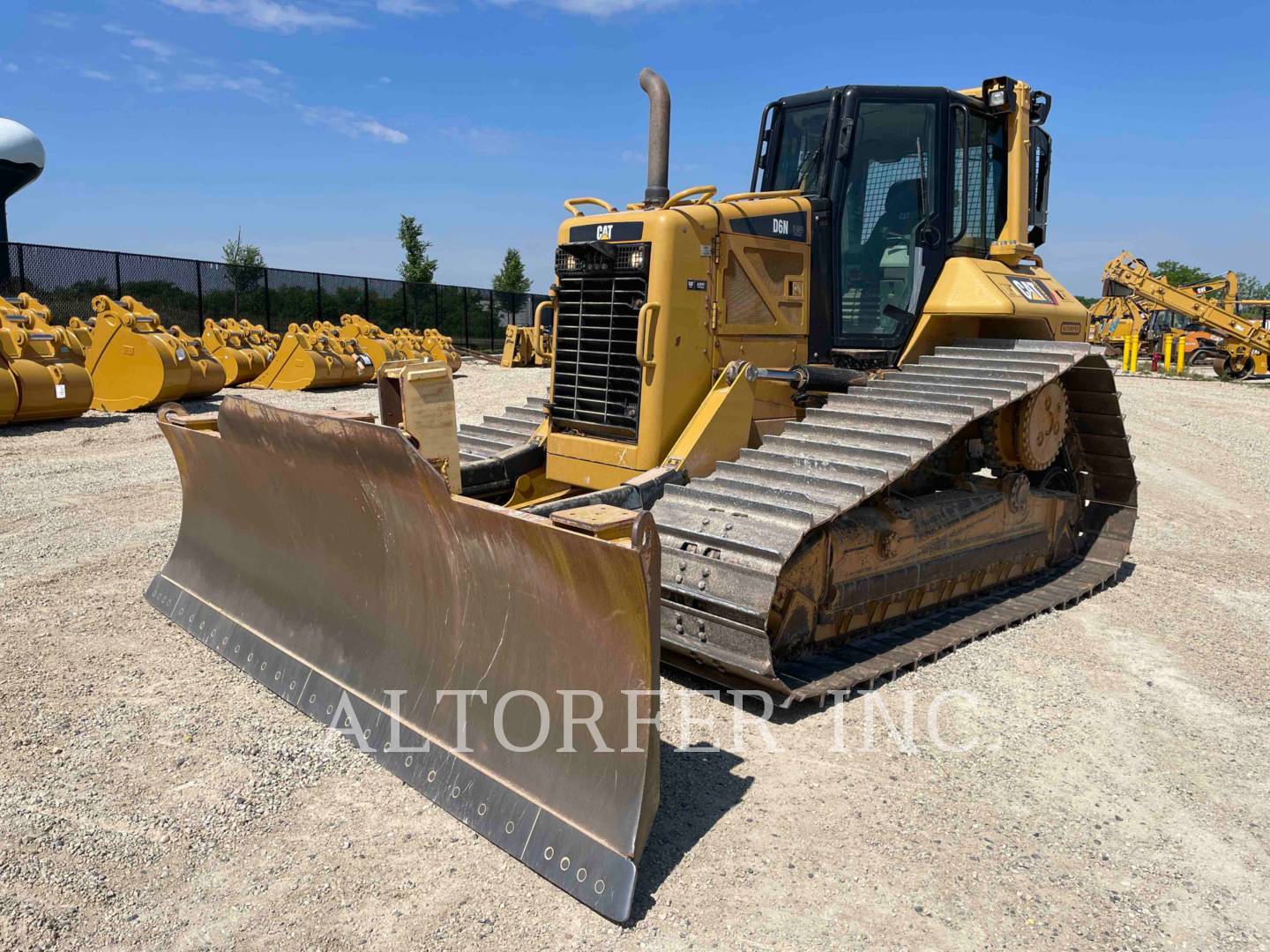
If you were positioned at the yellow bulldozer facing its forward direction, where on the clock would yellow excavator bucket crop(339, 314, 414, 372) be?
The yellow excavator bucket is roughly at 4 o'clock from the yellow bulldozer.

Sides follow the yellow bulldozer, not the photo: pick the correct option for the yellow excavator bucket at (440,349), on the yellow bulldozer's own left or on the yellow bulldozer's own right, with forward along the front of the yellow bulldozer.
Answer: on the yellow bulldozer's own right

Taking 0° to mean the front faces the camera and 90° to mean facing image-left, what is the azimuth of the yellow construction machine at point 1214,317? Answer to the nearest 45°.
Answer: approximately 90°

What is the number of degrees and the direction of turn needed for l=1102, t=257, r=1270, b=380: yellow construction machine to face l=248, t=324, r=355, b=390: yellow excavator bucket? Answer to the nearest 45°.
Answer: approximately 45° to its left

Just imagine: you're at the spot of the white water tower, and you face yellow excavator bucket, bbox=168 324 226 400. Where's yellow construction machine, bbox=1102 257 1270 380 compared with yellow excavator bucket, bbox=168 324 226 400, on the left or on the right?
left

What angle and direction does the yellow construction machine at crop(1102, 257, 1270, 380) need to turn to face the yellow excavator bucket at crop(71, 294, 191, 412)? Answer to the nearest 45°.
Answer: approximately 45° to its left

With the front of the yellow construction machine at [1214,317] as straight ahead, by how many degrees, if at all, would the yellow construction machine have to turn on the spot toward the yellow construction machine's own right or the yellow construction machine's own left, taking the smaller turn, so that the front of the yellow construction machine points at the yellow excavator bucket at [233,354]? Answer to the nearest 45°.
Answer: approximately 45° to the yellow construction machine's own left

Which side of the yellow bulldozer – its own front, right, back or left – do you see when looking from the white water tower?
right

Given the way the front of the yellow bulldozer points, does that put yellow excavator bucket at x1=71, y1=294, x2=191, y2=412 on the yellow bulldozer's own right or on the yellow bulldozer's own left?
on the yellow bulldozer's own right

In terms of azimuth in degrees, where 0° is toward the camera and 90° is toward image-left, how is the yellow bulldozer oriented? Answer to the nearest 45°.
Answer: approximately 45°

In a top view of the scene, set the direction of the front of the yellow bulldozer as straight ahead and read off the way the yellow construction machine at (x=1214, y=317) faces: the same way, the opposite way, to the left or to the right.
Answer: to the right

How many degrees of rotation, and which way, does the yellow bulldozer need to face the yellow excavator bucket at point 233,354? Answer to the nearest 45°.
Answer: approximately 90° to its right
